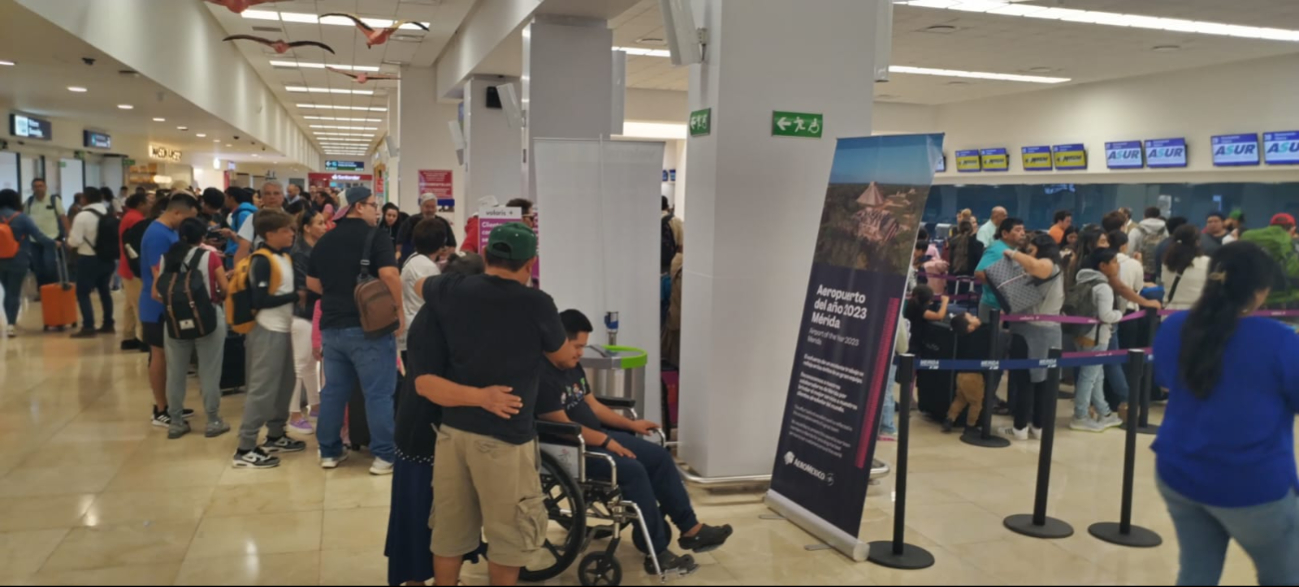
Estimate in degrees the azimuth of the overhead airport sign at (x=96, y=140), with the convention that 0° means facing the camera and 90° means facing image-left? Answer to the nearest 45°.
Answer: approximately 315°

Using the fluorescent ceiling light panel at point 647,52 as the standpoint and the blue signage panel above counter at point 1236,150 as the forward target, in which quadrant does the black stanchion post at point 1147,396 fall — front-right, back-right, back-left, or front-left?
front-right

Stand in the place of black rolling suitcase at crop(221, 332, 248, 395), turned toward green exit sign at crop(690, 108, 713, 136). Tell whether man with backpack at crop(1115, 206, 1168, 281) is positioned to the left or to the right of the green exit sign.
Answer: left

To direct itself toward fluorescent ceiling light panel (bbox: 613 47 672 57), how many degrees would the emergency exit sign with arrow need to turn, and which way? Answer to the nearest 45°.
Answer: approximately 180°

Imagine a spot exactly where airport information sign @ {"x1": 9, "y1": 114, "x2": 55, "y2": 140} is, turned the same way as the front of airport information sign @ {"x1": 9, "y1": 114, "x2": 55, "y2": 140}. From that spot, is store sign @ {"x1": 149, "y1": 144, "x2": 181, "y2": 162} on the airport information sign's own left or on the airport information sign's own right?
on the airport information sign's own left

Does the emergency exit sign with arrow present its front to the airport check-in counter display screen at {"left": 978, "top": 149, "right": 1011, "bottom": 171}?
no

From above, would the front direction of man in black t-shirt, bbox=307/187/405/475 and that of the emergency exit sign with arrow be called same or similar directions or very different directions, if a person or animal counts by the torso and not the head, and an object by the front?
very different directions

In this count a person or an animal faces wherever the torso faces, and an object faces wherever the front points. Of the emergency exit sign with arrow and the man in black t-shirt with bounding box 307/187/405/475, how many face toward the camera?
1

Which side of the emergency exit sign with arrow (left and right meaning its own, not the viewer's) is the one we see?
front

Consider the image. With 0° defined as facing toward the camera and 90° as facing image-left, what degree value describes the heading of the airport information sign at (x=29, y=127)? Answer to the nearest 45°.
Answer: approximately 315°

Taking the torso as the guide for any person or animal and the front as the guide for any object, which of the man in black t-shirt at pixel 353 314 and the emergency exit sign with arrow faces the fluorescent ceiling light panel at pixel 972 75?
the man in black t-shirt

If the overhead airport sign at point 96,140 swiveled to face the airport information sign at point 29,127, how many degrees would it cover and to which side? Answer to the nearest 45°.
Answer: approximately 45° to its right

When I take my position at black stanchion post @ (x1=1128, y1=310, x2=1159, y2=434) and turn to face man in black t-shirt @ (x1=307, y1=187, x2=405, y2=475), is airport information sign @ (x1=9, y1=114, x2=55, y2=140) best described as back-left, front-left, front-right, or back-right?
front-right
